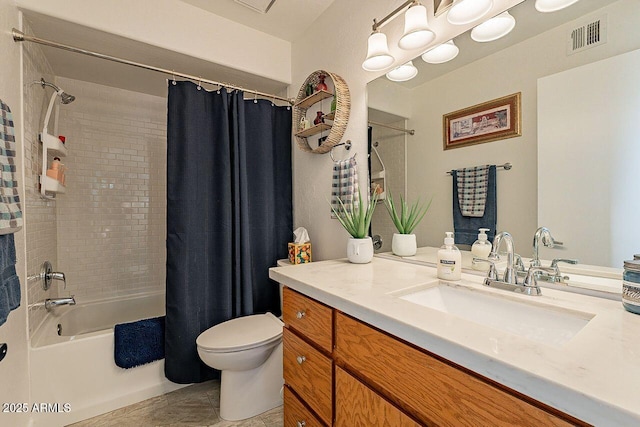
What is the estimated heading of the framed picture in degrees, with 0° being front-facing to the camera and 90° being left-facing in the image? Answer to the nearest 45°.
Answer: approximately 45°

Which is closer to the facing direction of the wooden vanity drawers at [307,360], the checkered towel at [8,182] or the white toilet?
the checkered towel

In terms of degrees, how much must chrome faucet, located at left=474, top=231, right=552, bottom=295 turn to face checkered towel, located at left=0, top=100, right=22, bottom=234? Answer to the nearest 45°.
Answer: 0° — it already faces it

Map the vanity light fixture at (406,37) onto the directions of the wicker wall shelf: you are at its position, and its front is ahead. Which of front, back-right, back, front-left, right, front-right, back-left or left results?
left

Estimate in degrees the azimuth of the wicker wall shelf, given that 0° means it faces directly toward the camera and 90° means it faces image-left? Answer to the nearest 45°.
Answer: approximately 45°

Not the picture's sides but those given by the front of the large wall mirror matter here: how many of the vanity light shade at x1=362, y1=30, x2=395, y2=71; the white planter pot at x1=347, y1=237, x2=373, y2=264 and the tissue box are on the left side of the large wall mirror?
0

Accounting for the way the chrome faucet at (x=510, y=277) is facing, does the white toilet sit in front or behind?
in front

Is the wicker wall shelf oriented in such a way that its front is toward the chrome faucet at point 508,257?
no

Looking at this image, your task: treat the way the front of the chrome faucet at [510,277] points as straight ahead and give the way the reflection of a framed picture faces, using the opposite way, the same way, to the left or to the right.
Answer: the same way

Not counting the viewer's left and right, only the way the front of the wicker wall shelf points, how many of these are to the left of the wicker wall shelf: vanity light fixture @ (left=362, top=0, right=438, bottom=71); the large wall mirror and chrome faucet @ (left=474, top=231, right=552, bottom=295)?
3

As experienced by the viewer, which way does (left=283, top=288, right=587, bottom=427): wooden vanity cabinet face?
facing the viewer and to the left of the viewer

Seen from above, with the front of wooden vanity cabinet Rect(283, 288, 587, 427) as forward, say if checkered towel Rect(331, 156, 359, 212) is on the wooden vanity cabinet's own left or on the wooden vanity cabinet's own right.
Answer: on the wooden vanity cabinet's own right

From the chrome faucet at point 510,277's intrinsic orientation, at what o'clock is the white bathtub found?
The white bathtub is roughly at 1 o'clock from the chrome faucet.
